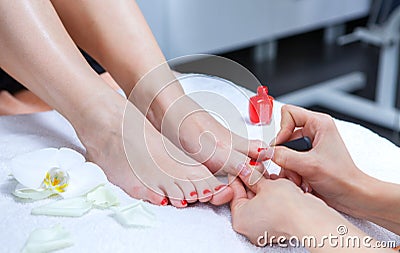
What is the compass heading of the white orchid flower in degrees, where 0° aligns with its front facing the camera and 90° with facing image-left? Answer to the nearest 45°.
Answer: approximately 0°
